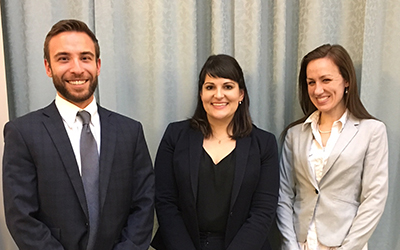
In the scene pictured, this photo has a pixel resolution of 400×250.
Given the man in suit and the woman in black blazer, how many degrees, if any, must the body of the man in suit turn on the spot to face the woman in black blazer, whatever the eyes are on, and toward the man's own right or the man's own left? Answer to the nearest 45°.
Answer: approximately 90° to the man's own left

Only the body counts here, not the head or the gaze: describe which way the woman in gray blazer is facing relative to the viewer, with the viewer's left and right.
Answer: facing the viewer and to the left of the viewer

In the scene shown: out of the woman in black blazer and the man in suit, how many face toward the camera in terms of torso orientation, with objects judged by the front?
2

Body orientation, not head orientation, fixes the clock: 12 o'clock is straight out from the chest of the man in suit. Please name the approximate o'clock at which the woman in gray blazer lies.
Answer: The woman in gray blazer is roughly at 9 o'clock from the man in suit.

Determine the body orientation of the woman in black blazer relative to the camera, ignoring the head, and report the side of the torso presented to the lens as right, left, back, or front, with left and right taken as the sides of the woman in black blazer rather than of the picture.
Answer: front

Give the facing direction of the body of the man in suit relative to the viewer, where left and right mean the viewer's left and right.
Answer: facing the viewer

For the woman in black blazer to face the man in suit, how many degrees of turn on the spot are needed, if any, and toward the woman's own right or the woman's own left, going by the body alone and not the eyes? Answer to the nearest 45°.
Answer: approximately 45° to the woman's own right
